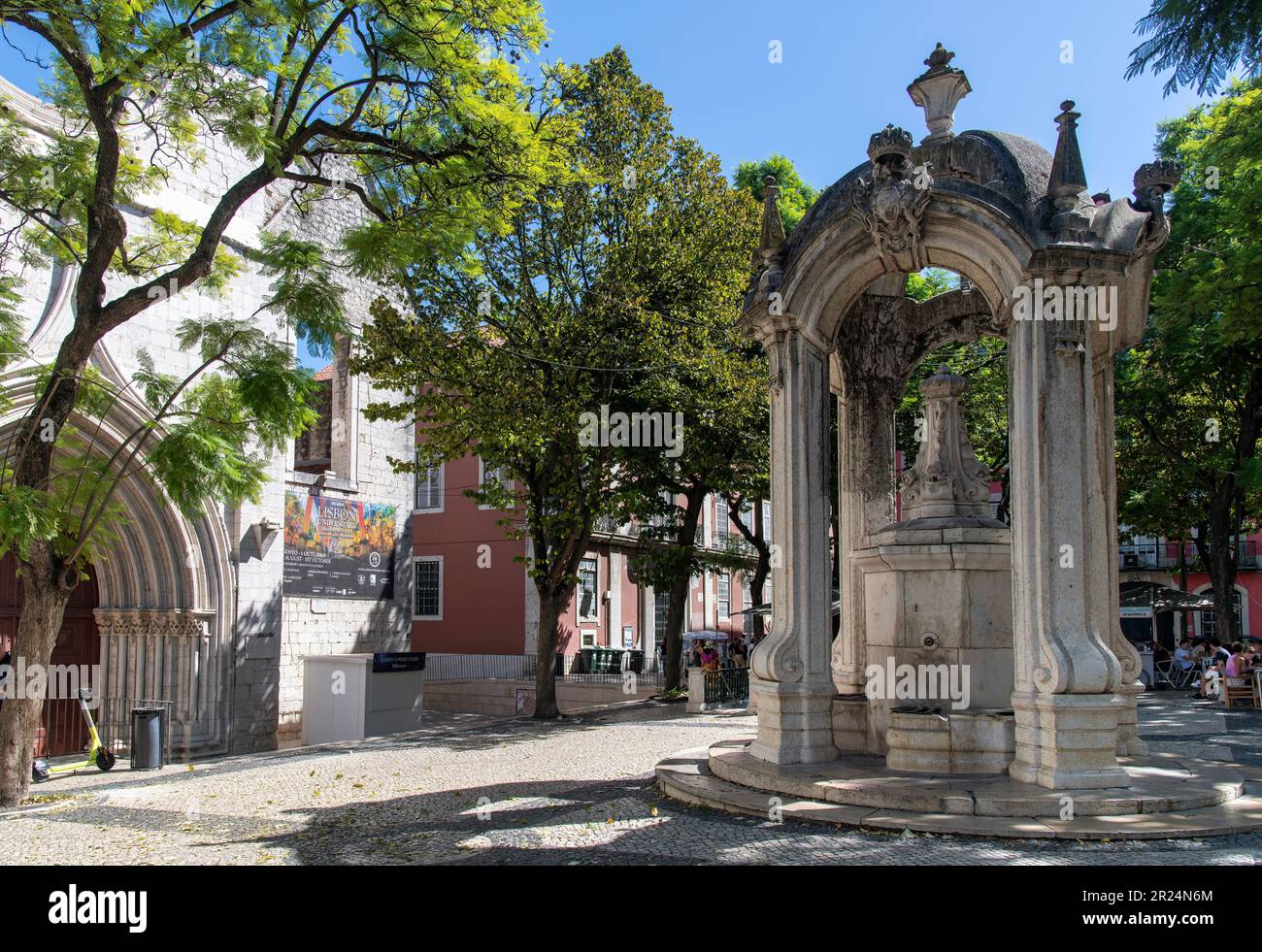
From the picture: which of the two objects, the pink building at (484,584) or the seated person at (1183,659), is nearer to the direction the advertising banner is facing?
the seated person

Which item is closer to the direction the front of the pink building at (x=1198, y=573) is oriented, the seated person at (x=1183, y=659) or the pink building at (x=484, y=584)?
the seated person

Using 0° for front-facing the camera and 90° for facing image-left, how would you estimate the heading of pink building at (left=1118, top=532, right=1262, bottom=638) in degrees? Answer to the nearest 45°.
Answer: approximately 0°

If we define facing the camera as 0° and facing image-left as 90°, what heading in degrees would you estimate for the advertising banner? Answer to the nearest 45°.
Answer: approximately 315°

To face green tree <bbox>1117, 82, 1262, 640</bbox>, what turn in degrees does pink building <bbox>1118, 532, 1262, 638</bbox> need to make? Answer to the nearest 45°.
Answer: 0° — it already faces it

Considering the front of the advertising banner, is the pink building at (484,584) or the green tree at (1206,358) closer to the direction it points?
the green tree

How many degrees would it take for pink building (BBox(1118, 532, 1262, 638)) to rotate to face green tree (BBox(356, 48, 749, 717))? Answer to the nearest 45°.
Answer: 0° — it already faces it
